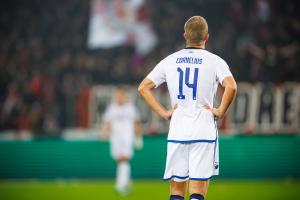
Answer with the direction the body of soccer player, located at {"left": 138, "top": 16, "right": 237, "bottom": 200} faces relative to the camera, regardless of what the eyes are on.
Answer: away from the camera

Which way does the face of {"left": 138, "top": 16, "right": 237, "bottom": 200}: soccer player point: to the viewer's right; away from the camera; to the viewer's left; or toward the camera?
away from the camera

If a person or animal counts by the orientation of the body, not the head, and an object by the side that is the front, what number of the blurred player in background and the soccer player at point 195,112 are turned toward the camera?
1

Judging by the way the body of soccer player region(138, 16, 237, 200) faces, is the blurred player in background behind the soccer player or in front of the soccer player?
in front

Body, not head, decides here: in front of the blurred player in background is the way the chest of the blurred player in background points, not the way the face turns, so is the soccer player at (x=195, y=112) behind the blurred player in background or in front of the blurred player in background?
in front

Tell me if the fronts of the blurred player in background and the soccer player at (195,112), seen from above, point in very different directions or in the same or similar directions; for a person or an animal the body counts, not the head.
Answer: very different directions
